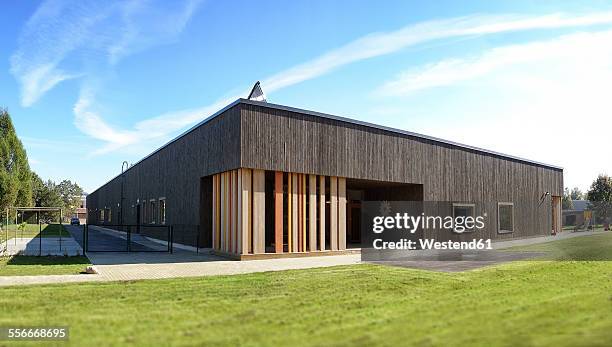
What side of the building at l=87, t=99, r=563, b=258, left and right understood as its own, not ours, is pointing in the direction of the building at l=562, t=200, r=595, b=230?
left

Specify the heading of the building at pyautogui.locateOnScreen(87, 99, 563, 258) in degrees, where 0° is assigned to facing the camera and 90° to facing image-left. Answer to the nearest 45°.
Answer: approximately 315°
